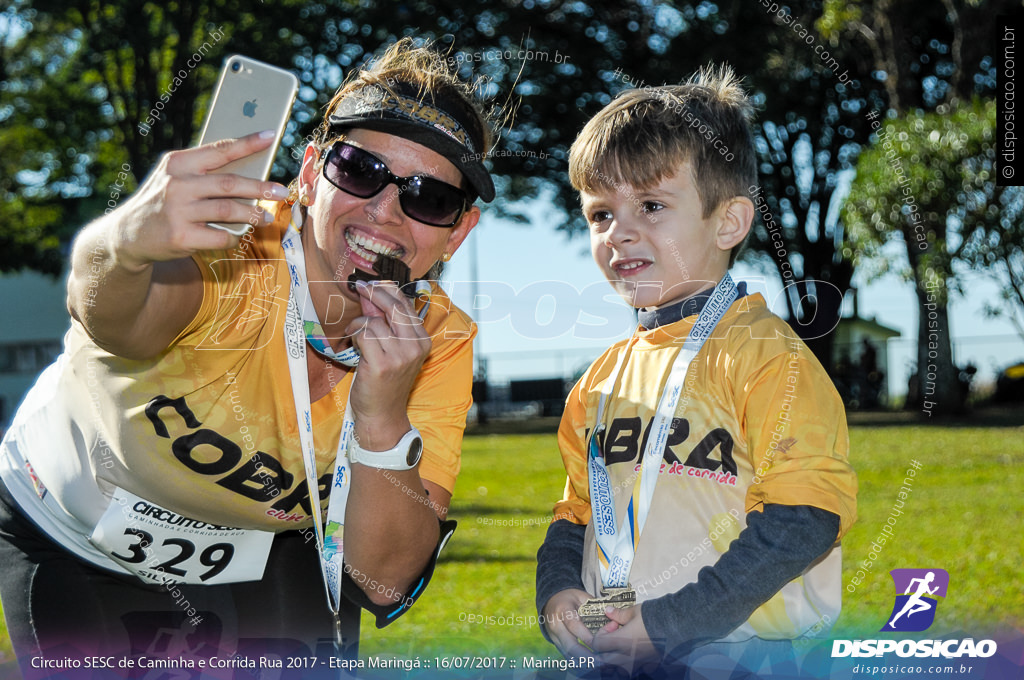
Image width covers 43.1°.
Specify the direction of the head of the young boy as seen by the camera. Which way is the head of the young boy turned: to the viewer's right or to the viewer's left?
to the viewer's left

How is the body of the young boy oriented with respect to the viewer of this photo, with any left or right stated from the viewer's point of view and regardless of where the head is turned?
facing the viewer and to the left of the viewer

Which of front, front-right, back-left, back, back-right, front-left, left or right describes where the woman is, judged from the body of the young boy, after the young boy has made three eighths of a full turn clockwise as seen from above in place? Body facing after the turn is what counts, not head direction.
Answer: left

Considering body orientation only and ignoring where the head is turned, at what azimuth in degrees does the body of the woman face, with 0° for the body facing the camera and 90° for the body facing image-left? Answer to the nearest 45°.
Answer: approximately 0°

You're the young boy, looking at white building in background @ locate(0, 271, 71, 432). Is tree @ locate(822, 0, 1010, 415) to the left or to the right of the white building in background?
right

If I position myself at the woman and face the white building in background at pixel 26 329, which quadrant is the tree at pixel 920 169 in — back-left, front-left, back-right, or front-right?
front-right
